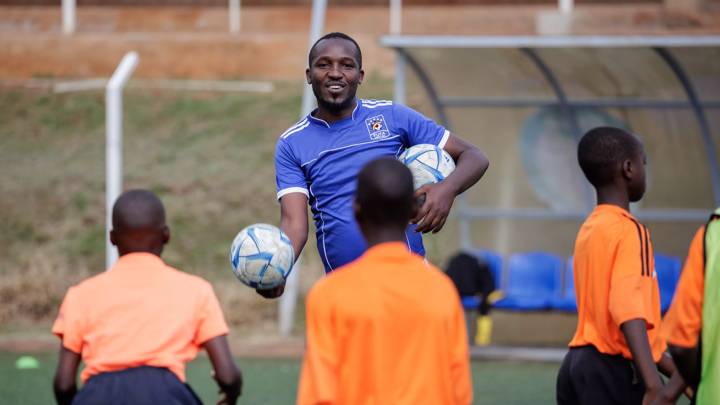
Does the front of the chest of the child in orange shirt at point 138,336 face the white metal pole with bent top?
yes

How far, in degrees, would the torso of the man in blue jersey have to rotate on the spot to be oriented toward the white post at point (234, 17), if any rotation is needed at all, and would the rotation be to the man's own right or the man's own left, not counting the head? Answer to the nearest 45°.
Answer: approximately 180°

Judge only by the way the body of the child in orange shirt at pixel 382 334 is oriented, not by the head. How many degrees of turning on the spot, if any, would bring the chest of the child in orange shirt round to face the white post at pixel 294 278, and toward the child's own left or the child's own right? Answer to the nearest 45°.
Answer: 0° — they already face it

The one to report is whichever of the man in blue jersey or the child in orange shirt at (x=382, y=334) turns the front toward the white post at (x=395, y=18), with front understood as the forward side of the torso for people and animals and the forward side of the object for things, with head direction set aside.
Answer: the child in orange shirt

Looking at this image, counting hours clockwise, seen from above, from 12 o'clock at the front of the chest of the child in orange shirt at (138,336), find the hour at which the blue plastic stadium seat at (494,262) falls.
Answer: The blue plastic stadium seat is roughly at 1 o'clock from the child in orange shirt.

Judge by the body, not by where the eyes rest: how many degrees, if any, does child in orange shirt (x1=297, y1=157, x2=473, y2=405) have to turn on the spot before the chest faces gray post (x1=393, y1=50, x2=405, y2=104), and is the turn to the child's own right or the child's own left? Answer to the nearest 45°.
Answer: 0° — they already face it

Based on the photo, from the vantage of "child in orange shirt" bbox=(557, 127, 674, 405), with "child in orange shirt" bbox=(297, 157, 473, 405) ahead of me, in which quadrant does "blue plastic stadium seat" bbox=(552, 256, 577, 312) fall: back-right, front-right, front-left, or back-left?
back-right

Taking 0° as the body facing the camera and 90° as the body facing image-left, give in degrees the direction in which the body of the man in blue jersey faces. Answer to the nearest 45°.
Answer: approximately 0°

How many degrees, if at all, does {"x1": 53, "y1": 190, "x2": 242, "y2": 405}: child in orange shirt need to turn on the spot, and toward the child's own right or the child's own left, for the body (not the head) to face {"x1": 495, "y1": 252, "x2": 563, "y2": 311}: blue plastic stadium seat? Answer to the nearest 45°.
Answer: approximately 45° to the child's own right

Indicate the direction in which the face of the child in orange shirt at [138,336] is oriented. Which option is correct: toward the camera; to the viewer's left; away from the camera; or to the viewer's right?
away from the camera

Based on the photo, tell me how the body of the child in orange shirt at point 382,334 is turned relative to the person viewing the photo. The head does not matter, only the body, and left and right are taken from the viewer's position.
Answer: facing away from the viewer

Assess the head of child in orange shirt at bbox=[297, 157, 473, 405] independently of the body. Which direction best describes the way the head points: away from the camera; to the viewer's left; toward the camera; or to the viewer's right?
away from the camera

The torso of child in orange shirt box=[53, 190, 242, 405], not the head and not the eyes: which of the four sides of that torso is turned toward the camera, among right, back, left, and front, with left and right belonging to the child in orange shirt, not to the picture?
back

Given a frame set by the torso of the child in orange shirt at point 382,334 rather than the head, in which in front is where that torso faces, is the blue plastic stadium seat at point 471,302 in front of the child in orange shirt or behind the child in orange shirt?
in front
